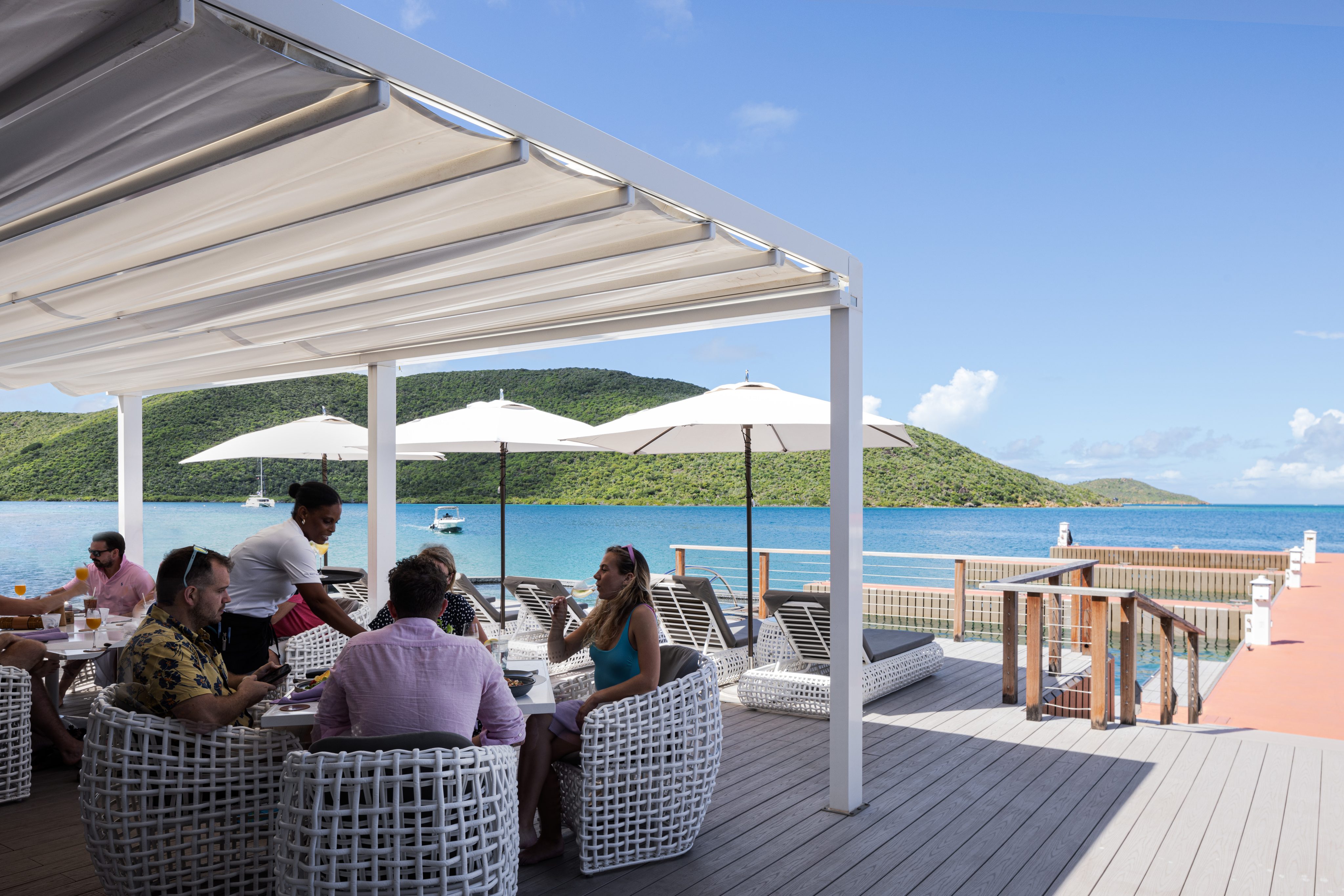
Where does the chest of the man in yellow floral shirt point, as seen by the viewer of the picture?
to the viewer's right

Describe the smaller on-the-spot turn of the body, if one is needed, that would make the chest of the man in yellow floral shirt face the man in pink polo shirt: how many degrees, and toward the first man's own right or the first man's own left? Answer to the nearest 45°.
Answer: approximately 90° to the first man's own left

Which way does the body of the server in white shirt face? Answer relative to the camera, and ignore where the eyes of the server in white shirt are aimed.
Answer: to the viewer's right

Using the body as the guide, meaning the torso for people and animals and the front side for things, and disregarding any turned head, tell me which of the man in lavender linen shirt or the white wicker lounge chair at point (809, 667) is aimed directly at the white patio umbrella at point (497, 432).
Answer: the man in lavender linen shirt

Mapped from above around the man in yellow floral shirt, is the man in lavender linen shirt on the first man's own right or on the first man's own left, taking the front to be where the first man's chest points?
on the first man's own right

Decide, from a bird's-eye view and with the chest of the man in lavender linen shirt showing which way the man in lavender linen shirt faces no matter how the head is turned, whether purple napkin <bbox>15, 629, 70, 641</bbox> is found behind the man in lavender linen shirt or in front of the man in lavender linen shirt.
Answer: in front

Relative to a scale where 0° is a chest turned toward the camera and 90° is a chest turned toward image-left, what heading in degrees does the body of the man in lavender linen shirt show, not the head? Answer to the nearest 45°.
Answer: approximately 180°

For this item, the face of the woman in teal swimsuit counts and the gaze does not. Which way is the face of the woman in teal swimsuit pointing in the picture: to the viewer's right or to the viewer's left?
to the viewer's left

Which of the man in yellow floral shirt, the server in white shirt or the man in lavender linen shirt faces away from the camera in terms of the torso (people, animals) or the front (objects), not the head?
the man in lavender linen shirt

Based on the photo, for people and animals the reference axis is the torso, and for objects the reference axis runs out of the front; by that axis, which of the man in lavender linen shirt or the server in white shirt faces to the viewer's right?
the server in white shirt

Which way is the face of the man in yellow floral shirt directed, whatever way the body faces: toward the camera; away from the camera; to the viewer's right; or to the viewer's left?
to the viewer's right

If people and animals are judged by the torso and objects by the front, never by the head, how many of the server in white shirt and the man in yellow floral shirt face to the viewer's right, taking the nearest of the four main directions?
2

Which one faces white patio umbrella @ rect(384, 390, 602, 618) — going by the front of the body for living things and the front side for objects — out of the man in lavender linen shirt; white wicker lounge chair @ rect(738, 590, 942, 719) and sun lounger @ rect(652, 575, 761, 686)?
the man in lavender linen shirt

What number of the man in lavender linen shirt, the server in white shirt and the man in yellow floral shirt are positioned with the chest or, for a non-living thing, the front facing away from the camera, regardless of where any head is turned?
1
